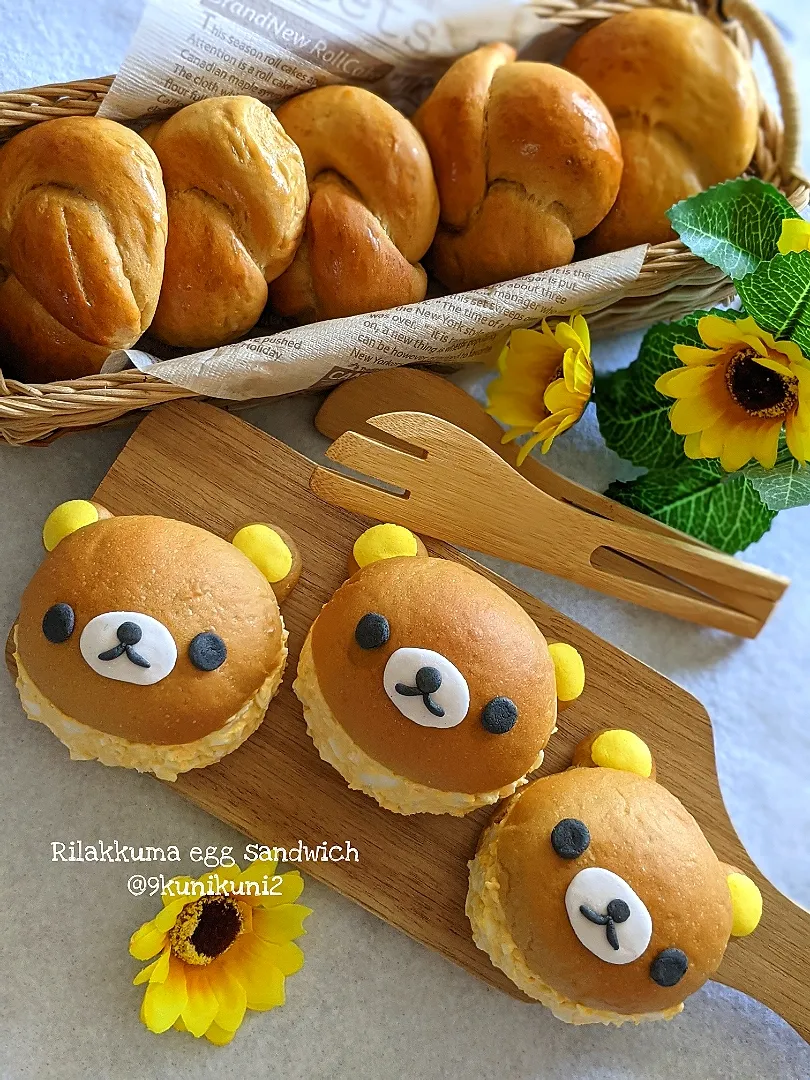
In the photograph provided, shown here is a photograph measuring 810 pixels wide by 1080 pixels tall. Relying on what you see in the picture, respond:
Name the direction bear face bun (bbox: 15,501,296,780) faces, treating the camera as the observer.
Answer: facing the viewer

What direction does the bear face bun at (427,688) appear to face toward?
toward the camera

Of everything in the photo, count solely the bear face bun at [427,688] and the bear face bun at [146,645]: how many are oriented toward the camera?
2
